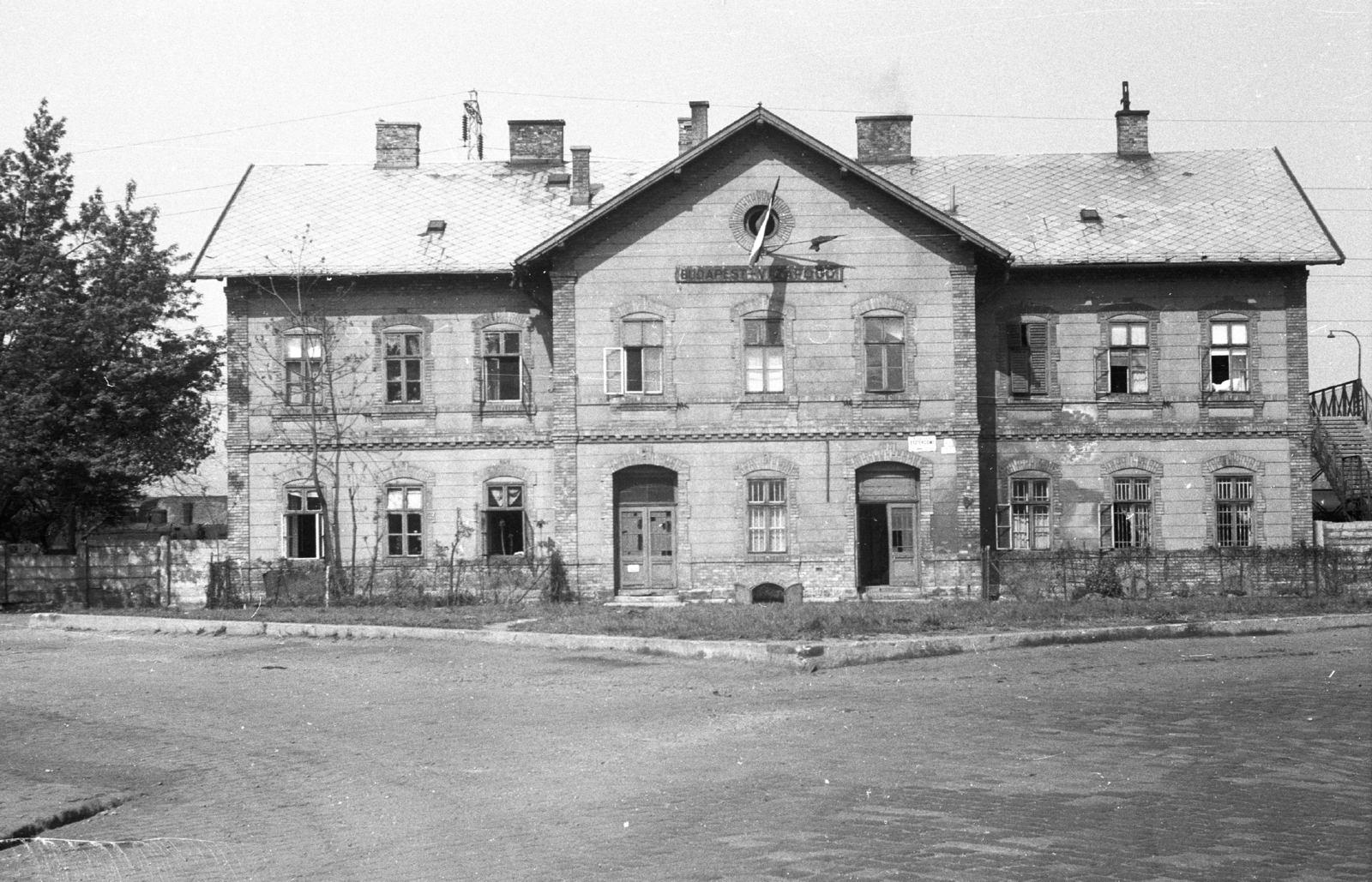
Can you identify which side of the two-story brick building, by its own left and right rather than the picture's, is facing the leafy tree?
right

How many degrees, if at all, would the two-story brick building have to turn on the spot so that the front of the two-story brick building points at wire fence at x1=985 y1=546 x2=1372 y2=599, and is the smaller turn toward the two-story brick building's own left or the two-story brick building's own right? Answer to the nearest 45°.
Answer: approximately 90° to the two-story brick building's own left

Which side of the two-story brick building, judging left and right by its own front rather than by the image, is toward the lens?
front

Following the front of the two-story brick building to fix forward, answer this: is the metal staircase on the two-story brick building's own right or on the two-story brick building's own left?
on the two-story brick building's own left

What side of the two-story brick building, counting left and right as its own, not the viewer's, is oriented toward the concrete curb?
front

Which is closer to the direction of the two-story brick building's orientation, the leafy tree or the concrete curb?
the concrete curb
